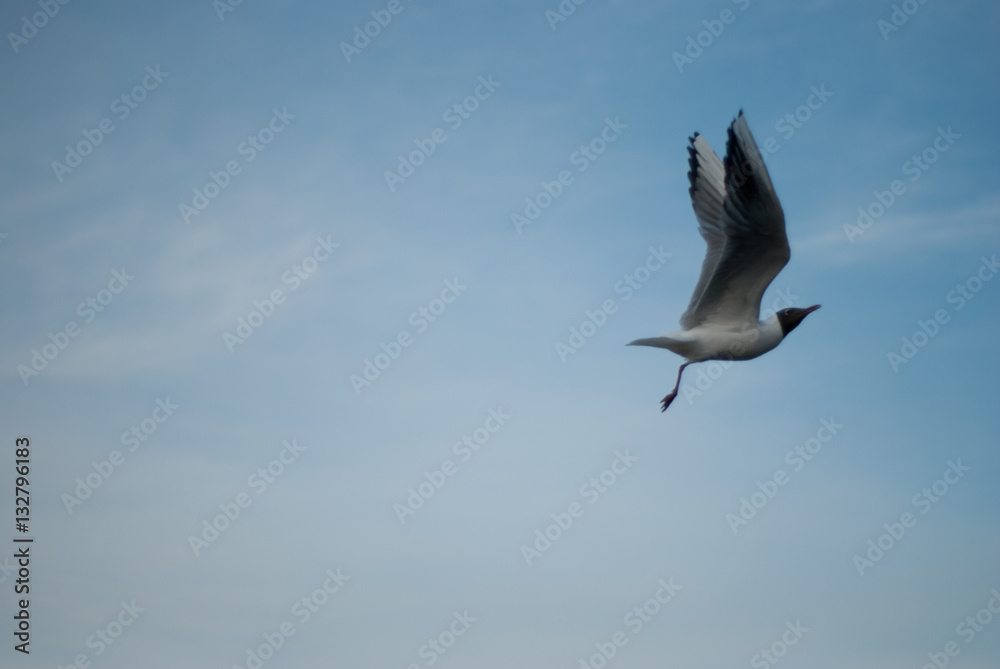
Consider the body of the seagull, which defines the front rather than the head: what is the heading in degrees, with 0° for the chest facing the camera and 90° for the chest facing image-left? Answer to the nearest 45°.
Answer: approximately 270°
